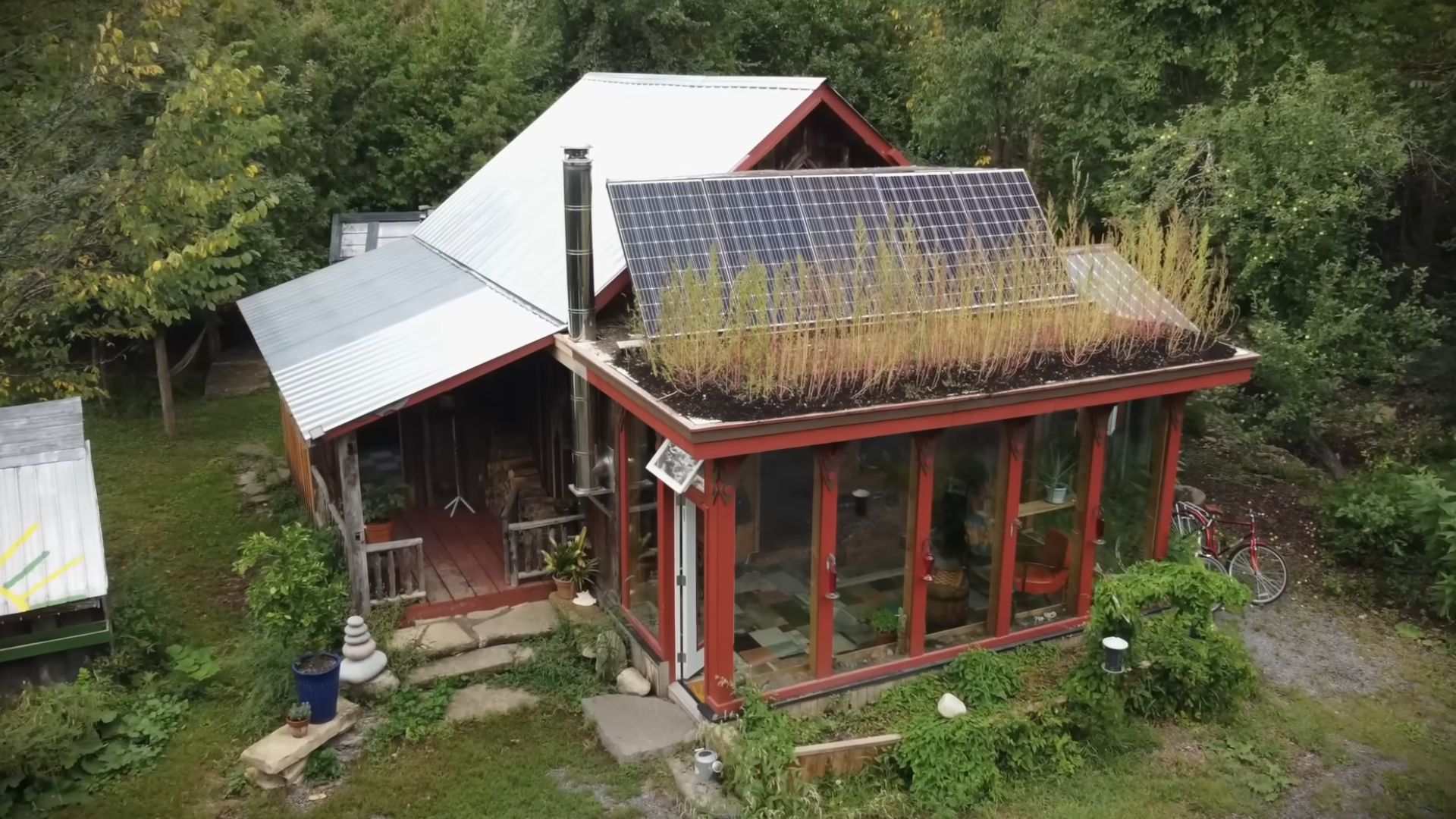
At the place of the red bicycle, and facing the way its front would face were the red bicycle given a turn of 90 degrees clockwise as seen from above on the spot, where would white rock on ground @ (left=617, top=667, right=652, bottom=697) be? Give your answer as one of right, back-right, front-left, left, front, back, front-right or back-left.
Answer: front

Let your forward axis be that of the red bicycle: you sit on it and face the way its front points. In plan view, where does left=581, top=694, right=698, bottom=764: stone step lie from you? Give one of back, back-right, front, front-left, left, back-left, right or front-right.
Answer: right

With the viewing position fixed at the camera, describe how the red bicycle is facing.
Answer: facing the viewer and to the right of the viewer

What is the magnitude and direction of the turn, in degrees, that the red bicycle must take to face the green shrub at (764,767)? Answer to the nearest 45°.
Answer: approximately 90° to its right

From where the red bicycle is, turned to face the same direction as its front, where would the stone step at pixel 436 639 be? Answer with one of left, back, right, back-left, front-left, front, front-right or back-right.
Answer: right

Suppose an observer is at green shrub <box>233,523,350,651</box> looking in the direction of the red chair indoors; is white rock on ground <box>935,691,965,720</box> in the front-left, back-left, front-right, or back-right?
front-right

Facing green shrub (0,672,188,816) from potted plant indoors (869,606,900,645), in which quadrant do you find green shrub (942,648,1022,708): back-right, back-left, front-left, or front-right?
back-left

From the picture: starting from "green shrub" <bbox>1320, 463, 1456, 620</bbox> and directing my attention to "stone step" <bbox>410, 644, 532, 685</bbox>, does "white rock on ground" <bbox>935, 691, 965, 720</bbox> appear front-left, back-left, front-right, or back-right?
front-left

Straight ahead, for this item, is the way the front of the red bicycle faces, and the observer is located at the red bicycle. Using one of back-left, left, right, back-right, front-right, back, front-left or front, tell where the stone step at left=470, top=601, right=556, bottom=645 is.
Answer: right

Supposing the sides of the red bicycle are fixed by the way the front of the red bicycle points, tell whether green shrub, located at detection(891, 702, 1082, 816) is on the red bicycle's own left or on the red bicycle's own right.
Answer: on the red bicycle's own right

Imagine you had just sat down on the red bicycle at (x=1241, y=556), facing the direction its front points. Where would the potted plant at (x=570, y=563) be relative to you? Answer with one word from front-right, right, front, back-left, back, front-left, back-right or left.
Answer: right

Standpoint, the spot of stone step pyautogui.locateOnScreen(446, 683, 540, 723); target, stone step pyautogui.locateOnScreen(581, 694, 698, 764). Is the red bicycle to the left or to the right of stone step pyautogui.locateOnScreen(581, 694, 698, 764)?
left

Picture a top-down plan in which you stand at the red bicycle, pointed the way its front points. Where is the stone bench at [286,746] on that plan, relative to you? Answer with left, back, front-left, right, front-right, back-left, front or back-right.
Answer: right
